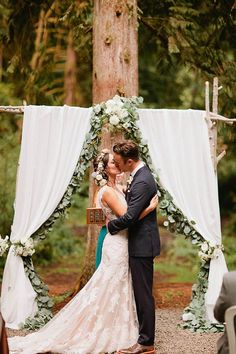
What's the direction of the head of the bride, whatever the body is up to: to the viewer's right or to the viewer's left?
to the viewer's right

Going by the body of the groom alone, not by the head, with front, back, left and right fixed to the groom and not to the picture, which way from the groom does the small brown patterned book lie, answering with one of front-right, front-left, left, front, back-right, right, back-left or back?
front-right

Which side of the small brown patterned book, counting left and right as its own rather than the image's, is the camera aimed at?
front

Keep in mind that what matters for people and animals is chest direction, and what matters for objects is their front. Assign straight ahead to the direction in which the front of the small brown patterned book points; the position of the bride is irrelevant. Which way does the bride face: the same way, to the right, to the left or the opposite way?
to the left

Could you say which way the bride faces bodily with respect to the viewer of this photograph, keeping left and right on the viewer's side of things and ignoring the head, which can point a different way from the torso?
facing to the right of the viewer

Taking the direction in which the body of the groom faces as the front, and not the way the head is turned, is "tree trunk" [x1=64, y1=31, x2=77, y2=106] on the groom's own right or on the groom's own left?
on the groom's own right

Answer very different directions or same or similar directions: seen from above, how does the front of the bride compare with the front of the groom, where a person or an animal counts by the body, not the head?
very different directions

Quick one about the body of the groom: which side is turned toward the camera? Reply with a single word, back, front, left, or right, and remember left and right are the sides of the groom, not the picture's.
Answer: left

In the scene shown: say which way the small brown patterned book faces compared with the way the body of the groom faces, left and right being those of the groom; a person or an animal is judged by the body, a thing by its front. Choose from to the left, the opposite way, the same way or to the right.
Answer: to the left

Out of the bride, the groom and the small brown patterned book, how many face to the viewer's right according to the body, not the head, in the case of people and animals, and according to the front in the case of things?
1

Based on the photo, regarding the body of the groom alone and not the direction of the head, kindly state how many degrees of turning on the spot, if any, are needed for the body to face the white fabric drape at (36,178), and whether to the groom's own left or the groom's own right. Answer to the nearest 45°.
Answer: approximately 45° to the groom's own right

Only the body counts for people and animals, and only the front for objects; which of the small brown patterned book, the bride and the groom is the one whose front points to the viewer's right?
the bride

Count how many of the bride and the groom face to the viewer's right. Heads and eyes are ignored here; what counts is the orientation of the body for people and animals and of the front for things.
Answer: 1

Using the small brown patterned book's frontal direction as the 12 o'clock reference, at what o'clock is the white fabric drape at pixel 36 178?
The white fabric drape is roughly at 4 o'clock from the small brown patterned book.

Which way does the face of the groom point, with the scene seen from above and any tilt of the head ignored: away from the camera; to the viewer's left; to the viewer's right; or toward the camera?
to the viewer's left
